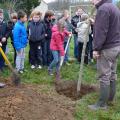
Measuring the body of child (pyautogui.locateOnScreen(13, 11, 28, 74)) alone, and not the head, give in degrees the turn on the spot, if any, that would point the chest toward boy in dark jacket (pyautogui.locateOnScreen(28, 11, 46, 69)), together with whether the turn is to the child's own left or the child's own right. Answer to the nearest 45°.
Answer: approximately 45° to the child's own left

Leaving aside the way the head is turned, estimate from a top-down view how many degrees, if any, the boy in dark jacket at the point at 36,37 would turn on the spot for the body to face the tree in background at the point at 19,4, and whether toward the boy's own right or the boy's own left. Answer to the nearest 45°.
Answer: approximately 180°

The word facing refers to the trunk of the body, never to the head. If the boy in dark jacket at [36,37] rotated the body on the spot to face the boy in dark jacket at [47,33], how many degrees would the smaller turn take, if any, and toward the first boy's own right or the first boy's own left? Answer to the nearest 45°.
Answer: approximately 135° to the first boy's own left

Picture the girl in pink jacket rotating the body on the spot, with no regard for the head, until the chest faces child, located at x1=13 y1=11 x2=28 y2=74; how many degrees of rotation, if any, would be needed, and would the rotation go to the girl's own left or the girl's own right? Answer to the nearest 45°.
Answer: approximately 135° to the girl's own right

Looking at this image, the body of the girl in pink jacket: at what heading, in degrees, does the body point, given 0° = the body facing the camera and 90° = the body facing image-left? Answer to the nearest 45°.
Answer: approximately 315°

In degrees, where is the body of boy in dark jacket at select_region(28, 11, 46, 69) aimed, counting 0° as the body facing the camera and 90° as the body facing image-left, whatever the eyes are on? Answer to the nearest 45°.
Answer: approximately 0°
